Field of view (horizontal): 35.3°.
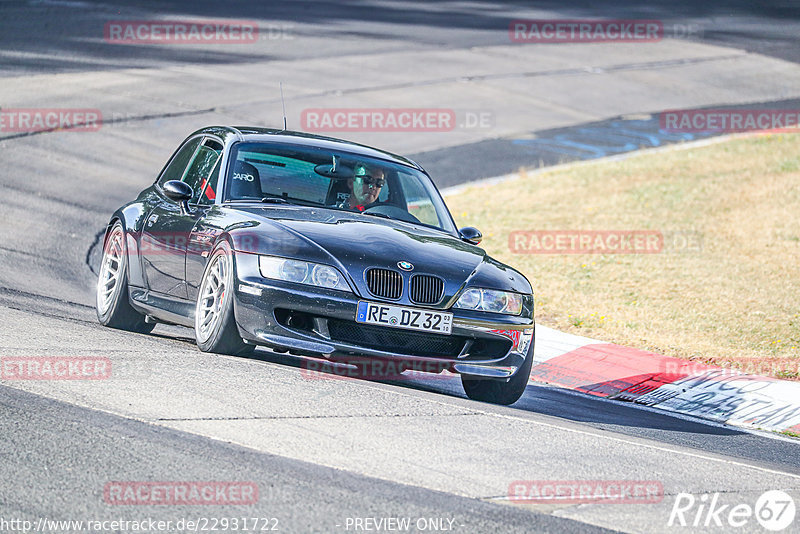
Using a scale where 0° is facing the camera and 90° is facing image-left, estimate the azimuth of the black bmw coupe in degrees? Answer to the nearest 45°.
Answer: approximately 315°

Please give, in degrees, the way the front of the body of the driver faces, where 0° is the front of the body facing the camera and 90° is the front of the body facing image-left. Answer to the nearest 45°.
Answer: approximately 315°
